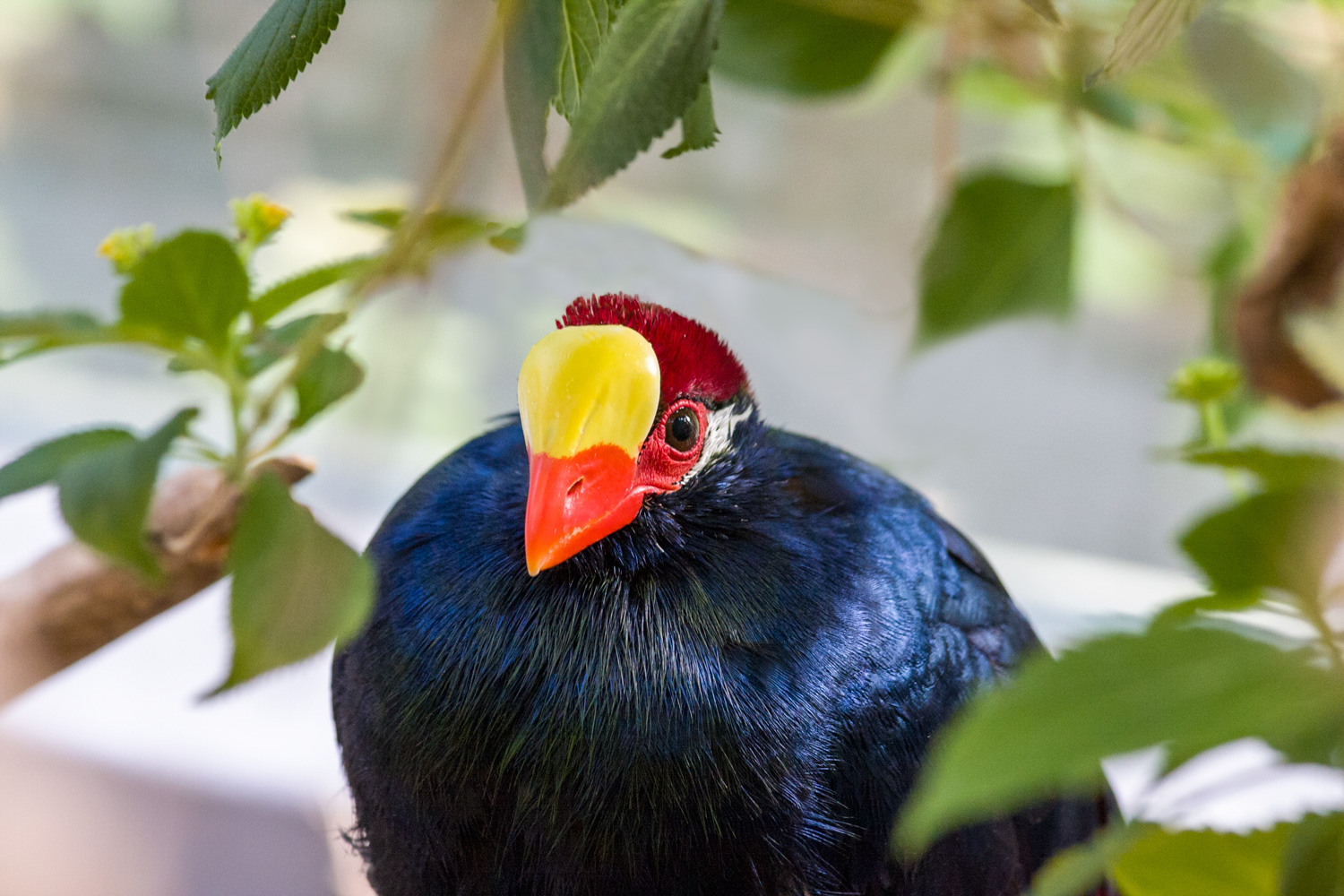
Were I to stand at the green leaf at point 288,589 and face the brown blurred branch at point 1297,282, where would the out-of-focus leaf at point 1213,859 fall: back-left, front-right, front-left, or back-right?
front-right

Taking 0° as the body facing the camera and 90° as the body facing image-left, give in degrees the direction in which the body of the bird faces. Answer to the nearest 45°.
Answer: approximately 45°
